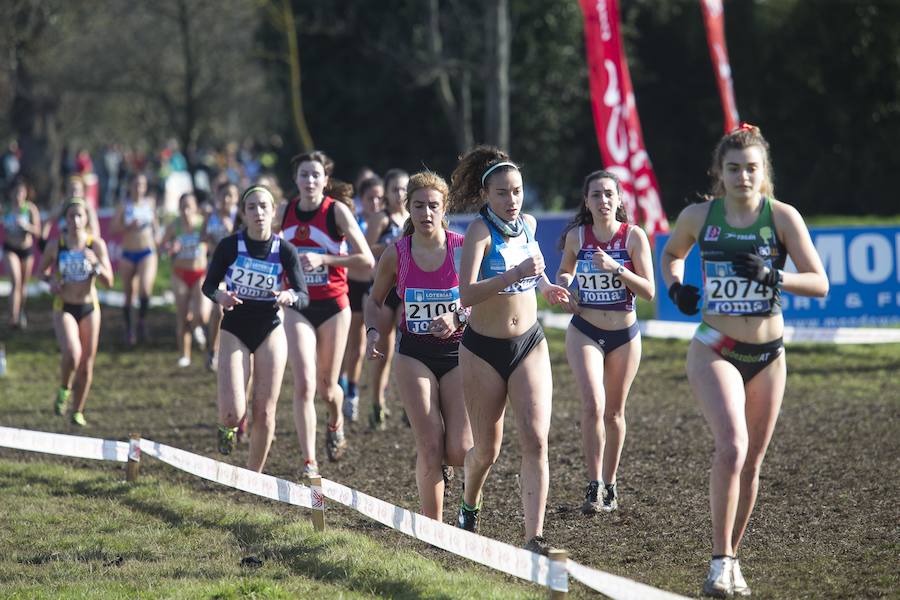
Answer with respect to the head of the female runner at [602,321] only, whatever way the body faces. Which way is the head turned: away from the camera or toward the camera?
toward the camera

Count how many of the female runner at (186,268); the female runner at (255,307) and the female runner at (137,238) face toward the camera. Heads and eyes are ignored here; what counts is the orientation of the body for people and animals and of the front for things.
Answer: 3

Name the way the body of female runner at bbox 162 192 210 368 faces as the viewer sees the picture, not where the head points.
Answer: toward the camera

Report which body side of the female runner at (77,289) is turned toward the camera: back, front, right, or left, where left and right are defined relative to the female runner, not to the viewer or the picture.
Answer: front

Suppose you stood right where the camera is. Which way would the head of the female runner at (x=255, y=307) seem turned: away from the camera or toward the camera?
toward the camera

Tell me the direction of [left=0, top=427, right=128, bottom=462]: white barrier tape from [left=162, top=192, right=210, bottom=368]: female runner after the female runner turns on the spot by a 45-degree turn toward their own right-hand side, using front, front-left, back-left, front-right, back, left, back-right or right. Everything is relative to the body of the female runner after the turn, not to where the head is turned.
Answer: front-left

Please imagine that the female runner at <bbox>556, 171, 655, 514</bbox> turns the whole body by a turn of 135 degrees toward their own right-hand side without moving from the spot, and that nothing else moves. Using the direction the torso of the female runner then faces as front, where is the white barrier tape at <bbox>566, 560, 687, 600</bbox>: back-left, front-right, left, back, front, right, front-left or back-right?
back-left

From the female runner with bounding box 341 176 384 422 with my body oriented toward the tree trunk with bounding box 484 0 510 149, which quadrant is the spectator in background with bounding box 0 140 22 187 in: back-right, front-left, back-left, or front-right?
front-left

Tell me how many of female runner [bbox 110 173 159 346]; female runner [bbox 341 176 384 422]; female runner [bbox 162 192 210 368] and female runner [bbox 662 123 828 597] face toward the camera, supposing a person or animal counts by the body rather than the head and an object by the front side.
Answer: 4

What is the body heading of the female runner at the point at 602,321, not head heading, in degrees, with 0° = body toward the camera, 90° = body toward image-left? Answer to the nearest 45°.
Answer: approximately 0°

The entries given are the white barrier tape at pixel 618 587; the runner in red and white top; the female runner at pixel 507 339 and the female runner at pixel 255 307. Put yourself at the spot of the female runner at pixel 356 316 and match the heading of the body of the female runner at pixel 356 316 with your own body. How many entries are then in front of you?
4

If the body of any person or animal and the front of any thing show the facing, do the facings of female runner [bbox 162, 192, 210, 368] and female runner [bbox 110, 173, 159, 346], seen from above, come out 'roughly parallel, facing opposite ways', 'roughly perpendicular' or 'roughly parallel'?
roughly parallel

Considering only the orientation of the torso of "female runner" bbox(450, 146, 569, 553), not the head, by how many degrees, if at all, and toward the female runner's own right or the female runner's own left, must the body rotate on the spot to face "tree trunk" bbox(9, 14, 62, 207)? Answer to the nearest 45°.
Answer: approximately 180°

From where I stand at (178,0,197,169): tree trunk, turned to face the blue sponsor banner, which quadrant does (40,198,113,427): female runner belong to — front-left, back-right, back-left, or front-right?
front-right

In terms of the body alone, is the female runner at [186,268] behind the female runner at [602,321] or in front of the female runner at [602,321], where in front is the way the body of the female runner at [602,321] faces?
behind

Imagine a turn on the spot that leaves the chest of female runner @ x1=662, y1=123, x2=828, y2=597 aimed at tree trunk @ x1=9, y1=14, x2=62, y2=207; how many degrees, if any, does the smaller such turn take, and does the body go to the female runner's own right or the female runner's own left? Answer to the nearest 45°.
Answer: approximately 135° to the female runner's own right

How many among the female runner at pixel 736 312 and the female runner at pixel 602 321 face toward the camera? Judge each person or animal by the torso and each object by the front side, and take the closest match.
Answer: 2

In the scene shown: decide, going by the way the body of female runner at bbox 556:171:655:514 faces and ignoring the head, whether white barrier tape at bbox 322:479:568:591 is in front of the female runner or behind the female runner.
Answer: in front
